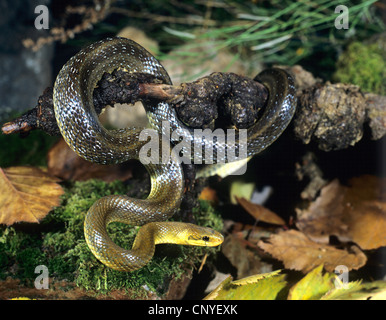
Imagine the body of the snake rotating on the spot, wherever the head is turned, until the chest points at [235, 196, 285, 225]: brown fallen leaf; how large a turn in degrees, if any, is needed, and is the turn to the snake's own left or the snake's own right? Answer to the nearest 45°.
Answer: approximately 45° to the snake's own left

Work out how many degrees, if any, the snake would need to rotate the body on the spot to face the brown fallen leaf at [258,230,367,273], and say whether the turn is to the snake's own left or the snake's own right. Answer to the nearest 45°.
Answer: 0° — it already faces it

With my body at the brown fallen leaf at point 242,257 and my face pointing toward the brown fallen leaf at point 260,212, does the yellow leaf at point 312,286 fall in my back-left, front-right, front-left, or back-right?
back-right

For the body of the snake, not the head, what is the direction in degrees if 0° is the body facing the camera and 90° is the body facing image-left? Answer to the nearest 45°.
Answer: approximately 270°
